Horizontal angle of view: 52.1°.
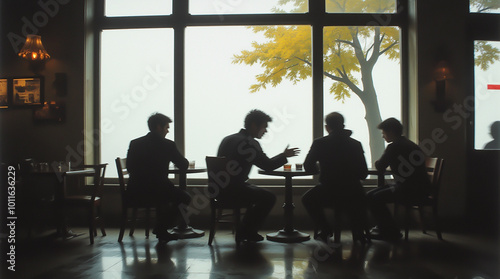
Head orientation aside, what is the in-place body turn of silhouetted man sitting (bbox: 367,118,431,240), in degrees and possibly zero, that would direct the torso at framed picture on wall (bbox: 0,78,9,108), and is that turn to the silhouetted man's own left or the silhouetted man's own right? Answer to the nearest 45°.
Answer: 0° — they already face it

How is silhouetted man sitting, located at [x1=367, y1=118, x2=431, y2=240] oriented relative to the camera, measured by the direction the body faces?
to the viewer's left

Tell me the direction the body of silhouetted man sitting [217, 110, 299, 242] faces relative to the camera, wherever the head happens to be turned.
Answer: to the viewer's right

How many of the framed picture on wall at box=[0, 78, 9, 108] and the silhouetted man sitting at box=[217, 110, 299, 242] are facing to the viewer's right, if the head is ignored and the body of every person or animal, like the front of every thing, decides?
1

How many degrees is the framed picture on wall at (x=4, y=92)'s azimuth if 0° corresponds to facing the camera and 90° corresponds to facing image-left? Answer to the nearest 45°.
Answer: approximately 0°

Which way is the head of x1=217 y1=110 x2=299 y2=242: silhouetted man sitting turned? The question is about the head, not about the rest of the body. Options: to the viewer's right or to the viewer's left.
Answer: to the viewer's right

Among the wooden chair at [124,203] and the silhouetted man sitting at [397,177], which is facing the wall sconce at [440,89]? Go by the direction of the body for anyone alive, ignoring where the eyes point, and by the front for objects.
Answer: the wooden chair

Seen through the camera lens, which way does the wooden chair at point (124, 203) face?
facing to the right of the viewer

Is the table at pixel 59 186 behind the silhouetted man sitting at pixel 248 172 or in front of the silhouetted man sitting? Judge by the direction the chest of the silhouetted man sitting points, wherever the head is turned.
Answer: behind

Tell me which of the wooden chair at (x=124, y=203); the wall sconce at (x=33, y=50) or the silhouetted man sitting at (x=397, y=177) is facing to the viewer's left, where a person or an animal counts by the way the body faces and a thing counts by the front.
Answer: the silhouetted man sitting
